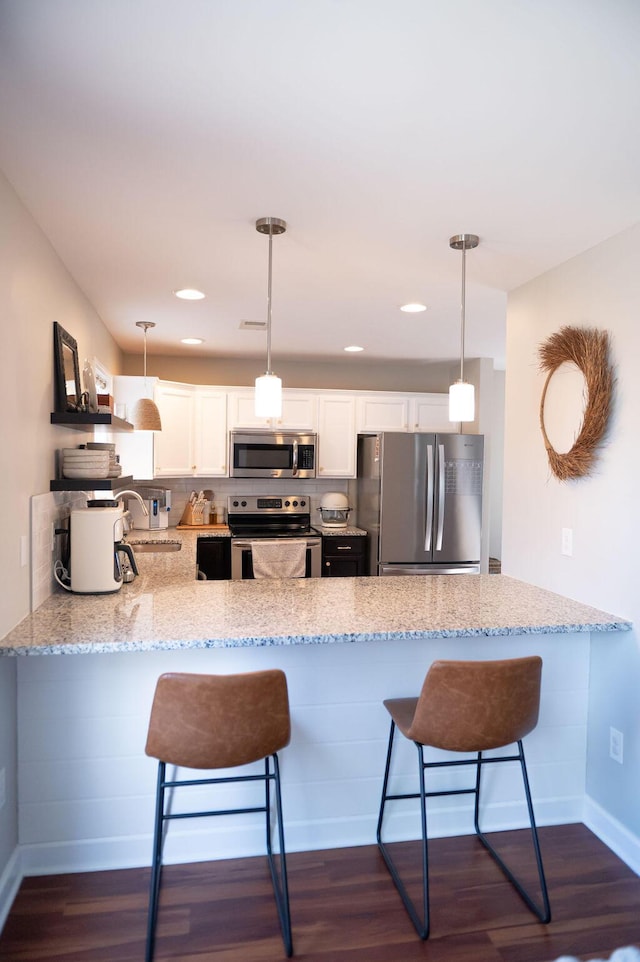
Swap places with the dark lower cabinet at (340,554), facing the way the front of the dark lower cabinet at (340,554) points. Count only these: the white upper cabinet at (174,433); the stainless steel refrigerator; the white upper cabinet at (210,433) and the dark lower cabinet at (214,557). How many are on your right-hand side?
3

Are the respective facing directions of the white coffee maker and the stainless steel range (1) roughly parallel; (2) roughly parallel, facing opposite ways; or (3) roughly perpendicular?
roughly perpendicular

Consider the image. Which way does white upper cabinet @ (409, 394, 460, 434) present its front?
toward the camera

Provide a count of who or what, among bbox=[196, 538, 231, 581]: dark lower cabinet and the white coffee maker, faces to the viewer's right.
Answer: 1

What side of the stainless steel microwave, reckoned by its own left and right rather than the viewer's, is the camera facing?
front

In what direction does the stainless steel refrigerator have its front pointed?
toward the camera

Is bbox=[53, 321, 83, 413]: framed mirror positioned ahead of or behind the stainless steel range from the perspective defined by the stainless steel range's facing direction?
ahead

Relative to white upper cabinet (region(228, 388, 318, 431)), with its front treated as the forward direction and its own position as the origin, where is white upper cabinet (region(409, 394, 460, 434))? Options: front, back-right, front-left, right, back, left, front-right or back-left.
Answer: left

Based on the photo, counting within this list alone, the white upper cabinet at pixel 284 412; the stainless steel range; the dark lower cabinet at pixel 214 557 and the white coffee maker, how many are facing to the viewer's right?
1

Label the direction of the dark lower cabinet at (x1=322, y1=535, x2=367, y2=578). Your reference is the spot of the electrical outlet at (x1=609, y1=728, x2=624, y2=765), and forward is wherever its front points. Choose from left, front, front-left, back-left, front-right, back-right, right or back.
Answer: right

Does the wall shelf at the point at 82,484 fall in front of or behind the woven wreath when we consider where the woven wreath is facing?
in front

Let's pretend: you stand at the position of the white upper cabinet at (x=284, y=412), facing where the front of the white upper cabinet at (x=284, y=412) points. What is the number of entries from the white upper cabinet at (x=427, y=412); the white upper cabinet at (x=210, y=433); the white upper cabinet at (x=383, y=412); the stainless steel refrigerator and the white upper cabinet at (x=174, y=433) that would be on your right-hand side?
2

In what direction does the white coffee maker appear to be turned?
to the viewer's right

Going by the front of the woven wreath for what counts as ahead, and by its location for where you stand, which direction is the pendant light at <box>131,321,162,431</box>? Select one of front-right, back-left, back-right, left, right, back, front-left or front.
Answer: front-right

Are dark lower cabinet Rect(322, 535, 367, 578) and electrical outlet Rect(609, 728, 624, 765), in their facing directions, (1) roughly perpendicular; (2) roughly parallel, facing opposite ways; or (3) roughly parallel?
roughly perpendicular
